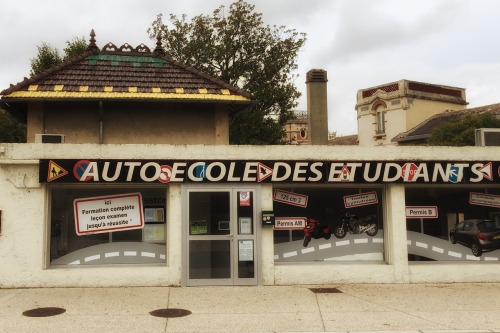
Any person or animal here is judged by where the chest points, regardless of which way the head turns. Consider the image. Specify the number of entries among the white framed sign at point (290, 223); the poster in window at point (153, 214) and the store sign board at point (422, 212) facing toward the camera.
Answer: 3

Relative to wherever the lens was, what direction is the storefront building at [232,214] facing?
facing the viewer

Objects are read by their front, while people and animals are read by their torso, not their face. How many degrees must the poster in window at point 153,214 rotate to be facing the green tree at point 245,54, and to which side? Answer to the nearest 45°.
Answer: approximately 180°

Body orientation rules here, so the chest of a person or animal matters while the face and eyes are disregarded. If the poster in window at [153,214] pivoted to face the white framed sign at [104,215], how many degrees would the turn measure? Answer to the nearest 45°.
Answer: approximately 90° to its right

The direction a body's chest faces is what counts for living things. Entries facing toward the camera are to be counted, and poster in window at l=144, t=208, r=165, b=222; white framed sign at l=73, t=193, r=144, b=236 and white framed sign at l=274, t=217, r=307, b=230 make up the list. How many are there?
3

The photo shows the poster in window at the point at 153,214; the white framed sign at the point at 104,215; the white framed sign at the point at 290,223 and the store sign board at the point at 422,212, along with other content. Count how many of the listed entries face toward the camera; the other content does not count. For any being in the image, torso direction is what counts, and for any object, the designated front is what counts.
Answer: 4

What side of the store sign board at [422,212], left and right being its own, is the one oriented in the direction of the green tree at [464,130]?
back

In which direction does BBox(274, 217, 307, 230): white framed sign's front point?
toward the camera

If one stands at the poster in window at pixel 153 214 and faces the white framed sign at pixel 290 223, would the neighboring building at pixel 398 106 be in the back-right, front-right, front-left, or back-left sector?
front-left

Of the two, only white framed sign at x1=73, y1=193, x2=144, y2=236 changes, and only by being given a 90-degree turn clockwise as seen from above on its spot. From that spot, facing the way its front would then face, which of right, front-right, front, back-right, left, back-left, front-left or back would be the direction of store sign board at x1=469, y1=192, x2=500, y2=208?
back

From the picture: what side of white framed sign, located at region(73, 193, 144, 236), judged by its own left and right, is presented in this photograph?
front

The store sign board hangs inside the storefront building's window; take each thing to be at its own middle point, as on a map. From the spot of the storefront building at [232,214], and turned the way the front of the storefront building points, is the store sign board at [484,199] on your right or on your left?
on your left

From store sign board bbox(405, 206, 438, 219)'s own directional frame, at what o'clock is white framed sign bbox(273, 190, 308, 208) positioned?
The white framed sign is roughly at 2 o'clock from the store sign board.
